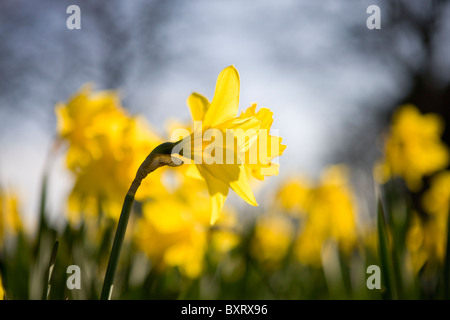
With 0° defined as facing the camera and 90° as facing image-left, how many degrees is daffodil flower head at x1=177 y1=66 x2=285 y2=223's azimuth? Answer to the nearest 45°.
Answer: approximately 270°

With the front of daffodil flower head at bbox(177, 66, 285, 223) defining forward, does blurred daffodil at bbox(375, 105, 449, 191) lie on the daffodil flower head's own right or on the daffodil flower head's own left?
on the daffodil flower head's own left
